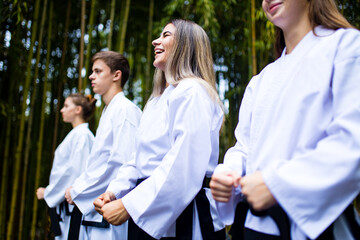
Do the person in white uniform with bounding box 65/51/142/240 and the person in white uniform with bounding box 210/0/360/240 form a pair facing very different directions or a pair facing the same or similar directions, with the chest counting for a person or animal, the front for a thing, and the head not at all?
same or similar directions

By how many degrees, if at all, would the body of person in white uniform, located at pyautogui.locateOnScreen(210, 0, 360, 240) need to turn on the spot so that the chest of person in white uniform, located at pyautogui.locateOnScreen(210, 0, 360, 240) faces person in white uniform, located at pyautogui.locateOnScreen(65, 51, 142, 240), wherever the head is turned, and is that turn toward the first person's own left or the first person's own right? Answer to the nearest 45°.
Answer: approximately 90° to the first person's own right

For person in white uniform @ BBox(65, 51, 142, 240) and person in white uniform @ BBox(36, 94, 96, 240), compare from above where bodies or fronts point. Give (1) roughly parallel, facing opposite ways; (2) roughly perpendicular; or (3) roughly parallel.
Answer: roughly parallel

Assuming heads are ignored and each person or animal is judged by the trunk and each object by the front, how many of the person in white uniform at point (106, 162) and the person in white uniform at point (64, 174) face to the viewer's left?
2

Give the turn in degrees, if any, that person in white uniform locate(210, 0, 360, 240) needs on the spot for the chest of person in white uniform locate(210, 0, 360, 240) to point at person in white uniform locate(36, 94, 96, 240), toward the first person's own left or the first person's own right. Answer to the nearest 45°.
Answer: approximately 90° to the first person's own right

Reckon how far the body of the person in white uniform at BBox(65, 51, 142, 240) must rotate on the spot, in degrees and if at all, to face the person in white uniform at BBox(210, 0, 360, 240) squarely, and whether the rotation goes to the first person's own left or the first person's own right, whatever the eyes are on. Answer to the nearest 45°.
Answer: approximately 90° to the first person's own left

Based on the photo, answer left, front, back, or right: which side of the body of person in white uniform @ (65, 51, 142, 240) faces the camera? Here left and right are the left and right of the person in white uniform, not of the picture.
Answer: left

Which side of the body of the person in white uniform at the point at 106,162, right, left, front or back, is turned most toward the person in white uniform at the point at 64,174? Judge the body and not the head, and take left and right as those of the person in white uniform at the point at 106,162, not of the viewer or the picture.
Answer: right

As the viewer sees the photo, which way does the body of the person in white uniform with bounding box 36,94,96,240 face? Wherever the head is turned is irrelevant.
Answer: to the viewer's left

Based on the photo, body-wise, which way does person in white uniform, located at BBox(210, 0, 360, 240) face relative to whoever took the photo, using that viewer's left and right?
facing the viewer and to the left of the viewer

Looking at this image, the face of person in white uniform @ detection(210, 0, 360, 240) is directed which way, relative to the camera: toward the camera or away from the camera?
toward the camera

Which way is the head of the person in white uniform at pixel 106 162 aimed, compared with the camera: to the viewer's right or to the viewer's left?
to the viewer's left
